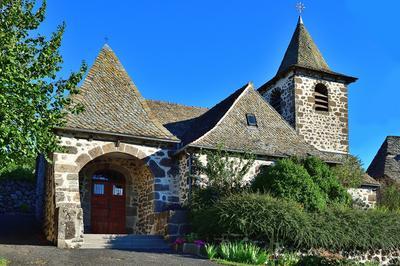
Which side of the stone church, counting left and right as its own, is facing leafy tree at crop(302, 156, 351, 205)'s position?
left

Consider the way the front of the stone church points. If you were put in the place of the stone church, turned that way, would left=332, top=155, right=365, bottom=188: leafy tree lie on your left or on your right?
on your left

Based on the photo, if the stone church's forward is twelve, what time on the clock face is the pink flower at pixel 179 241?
The pink flower is roughly at 11 o'clock from the stone church.

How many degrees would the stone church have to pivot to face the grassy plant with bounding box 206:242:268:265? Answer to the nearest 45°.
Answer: approximately 45° to its left

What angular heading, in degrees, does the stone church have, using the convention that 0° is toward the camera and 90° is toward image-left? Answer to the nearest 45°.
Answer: approximately 0°

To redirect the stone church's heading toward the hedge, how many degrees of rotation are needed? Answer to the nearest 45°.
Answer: approximately 45° to its left
